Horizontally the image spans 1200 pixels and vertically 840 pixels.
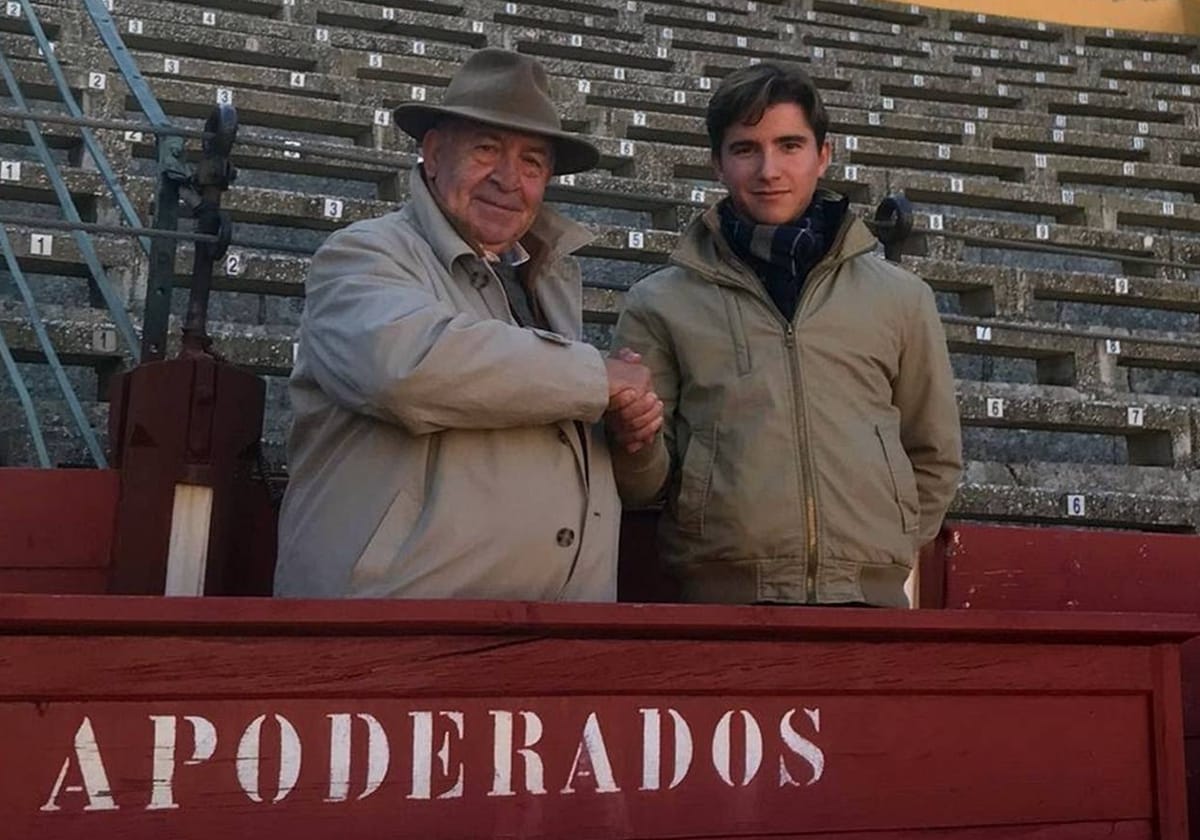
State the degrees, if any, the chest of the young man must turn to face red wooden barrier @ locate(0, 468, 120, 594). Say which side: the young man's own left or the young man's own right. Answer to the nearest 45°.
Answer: approximately 90° to the young man's own right

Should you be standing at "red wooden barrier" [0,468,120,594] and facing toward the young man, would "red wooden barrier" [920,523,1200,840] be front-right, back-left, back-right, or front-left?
front-left

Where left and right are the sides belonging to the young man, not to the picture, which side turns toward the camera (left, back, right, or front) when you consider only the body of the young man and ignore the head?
front

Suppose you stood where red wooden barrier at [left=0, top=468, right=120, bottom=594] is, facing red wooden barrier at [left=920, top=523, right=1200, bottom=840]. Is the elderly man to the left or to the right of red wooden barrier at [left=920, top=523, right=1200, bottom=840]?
right

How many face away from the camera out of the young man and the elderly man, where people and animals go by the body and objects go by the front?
0

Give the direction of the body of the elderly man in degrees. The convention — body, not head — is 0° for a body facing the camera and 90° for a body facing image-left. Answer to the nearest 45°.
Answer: approximately 315°

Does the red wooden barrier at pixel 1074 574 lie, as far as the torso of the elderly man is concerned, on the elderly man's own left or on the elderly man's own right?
on the elderly man's own left

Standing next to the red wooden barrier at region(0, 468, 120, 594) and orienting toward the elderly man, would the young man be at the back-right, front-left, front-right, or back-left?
front-left

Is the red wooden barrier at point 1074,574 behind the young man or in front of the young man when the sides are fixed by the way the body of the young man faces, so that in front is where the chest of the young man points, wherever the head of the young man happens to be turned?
behind

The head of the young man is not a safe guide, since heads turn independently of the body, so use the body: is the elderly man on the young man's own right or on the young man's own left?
on the young man's own right

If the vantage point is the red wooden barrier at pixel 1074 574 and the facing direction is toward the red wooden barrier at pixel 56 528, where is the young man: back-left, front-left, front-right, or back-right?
front-left

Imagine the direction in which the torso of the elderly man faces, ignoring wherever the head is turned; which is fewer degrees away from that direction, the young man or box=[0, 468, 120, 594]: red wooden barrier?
the young man
